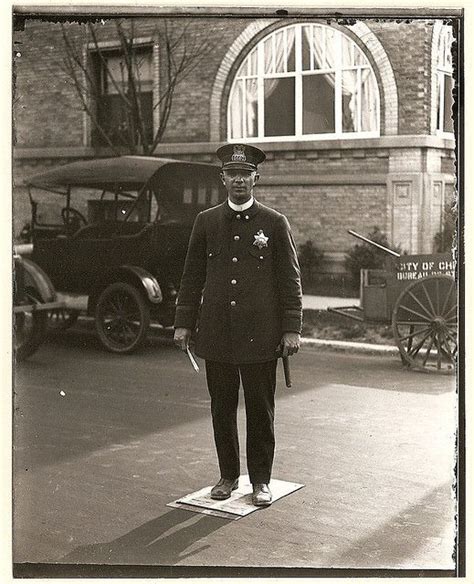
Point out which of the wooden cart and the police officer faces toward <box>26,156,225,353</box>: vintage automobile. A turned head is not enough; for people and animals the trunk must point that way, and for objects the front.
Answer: the wooden cart

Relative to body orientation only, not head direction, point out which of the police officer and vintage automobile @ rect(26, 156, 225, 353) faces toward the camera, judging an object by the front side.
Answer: the police officer

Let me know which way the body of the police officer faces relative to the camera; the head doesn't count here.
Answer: toward the camera

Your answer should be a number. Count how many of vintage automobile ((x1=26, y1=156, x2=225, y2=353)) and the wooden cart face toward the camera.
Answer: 0

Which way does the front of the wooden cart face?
to the viewer's left

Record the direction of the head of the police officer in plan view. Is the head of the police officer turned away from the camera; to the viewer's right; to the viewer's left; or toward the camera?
toward the camera
